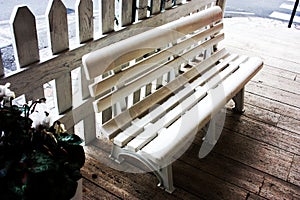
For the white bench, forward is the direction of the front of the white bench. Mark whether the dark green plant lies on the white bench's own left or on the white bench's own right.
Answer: on the white bench's own right

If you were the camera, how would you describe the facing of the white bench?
facing the viewer and to the right of the viewer
